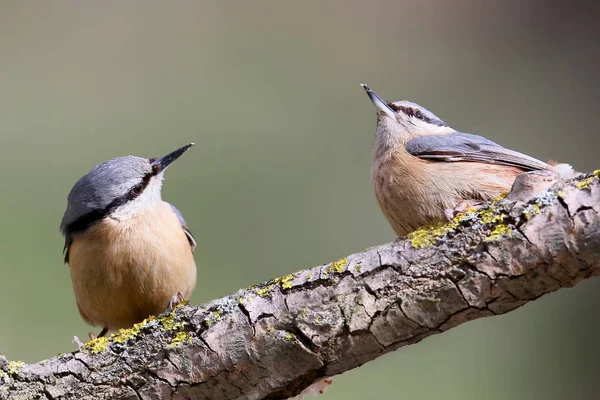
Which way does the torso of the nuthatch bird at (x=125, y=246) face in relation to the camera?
toward the camera

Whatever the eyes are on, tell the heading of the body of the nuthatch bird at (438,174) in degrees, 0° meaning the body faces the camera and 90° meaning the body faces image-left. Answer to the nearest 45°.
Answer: approximately 90°

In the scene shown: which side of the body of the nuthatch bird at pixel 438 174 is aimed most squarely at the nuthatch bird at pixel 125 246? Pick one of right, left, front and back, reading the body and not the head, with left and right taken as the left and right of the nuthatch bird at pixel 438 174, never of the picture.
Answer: front

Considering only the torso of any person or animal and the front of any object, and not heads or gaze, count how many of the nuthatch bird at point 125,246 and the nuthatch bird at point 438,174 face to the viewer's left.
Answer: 1

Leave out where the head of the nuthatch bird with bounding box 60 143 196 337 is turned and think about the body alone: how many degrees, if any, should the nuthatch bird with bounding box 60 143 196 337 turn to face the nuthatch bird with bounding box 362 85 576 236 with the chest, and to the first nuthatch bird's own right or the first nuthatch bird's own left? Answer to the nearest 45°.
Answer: approximately 45° to the first nuthatch bird's own left
